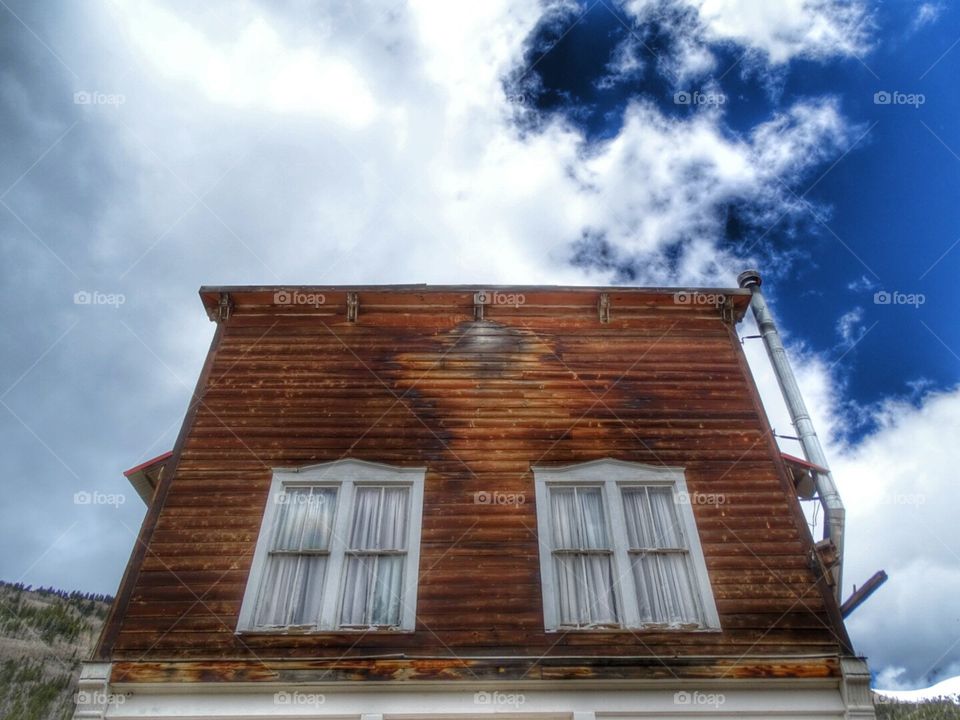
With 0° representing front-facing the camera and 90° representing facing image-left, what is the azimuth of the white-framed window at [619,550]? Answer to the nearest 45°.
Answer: approximately 0°

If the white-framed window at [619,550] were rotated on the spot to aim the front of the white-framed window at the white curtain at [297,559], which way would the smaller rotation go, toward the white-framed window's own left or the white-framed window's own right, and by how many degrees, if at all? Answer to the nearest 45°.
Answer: approximately 90° to the white-framed window's own right
